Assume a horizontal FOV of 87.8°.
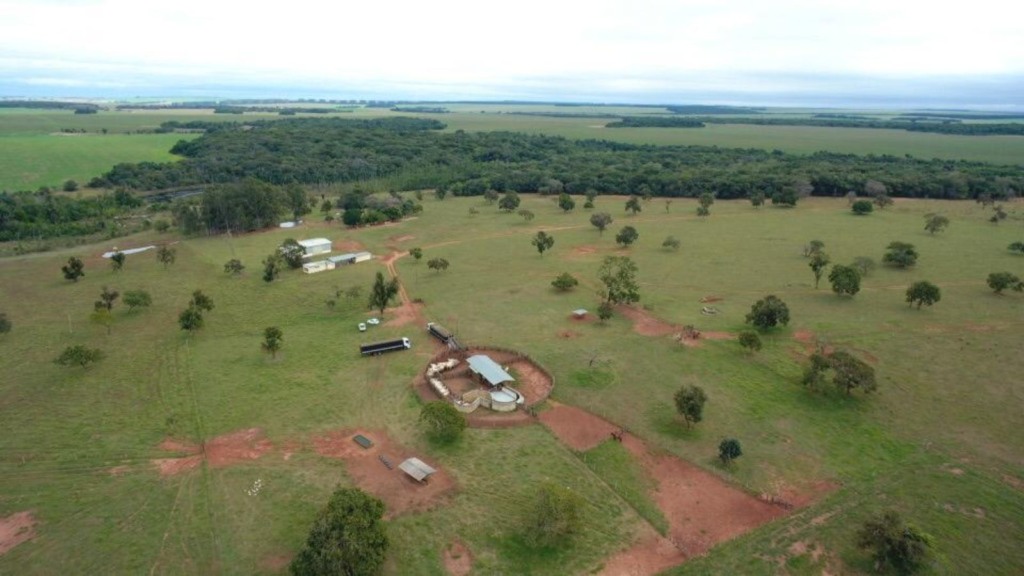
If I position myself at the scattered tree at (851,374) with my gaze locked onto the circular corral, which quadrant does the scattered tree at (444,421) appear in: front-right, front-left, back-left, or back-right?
front-left

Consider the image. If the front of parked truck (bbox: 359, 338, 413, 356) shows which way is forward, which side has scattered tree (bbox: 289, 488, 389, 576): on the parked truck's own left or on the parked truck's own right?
on the parked truck's own right

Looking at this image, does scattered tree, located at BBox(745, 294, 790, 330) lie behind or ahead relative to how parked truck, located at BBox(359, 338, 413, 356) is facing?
ahead

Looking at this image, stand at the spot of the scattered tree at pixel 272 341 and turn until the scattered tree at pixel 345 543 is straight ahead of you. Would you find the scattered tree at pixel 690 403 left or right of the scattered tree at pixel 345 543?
left

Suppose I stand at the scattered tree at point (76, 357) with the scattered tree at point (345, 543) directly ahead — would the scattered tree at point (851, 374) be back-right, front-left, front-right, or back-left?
front-left

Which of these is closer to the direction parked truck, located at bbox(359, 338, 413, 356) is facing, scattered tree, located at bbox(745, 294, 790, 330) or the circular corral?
the scattered tree

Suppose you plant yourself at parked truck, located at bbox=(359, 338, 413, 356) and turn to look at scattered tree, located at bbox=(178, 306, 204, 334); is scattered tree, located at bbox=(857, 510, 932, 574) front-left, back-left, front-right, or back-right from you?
back-left

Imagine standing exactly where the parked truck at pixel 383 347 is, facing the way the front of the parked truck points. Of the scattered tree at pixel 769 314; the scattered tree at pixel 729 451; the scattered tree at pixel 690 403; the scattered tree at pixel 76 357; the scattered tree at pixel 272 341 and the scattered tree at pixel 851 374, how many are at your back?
2

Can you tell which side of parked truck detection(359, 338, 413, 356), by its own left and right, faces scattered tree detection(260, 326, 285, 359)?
back

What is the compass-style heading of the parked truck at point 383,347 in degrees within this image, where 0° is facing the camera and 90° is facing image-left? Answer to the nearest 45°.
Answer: approximately 270°

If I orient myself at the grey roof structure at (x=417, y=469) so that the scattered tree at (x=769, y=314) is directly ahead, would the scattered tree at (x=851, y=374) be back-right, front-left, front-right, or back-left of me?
front-right

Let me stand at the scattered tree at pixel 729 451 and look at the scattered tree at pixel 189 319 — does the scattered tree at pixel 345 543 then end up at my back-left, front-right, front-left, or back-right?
front-left
